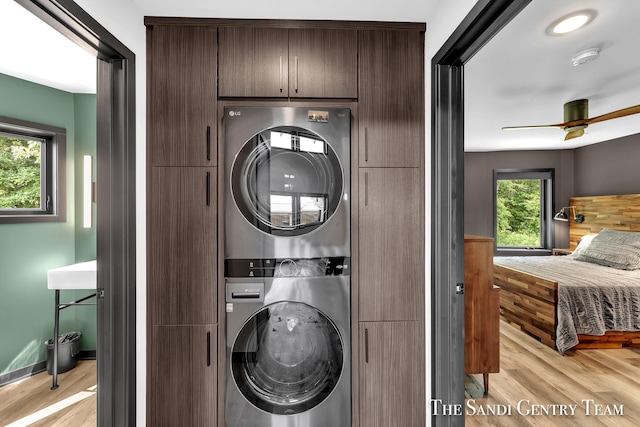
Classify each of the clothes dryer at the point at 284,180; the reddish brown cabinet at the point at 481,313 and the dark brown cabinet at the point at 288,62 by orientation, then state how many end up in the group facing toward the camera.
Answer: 2

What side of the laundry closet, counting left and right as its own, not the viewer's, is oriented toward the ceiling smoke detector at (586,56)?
left

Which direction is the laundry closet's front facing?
toward the camera

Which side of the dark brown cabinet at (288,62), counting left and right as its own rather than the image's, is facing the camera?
front

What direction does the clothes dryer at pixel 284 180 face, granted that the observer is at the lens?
facing the viewer

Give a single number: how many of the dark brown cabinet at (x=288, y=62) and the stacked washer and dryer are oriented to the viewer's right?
0

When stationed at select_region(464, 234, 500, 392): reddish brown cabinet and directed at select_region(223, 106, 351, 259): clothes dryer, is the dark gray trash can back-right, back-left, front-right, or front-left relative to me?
front-right

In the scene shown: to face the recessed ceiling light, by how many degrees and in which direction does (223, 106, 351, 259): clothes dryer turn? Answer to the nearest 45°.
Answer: approximately 90° to its left

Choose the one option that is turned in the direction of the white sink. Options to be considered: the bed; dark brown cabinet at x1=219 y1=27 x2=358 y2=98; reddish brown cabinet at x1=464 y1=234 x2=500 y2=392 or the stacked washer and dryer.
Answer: the bed

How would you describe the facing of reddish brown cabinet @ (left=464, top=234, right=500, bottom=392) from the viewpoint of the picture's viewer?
facing to the right of the viewer

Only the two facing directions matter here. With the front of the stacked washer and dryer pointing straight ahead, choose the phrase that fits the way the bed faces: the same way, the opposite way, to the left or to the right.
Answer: to the right

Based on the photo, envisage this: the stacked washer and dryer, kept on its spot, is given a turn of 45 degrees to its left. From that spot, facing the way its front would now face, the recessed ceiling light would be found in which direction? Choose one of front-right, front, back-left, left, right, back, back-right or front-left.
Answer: front-left

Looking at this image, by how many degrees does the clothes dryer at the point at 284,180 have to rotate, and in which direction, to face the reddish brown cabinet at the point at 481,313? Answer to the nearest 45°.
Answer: approximately 90° to its left

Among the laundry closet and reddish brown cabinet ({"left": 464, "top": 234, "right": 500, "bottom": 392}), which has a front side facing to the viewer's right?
the reddish brown cabinet

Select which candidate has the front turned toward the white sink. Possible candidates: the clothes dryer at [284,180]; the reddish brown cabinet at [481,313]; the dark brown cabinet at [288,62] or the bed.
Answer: the bed

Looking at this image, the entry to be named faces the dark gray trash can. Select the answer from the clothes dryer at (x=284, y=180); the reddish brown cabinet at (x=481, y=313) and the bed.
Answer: the bed
